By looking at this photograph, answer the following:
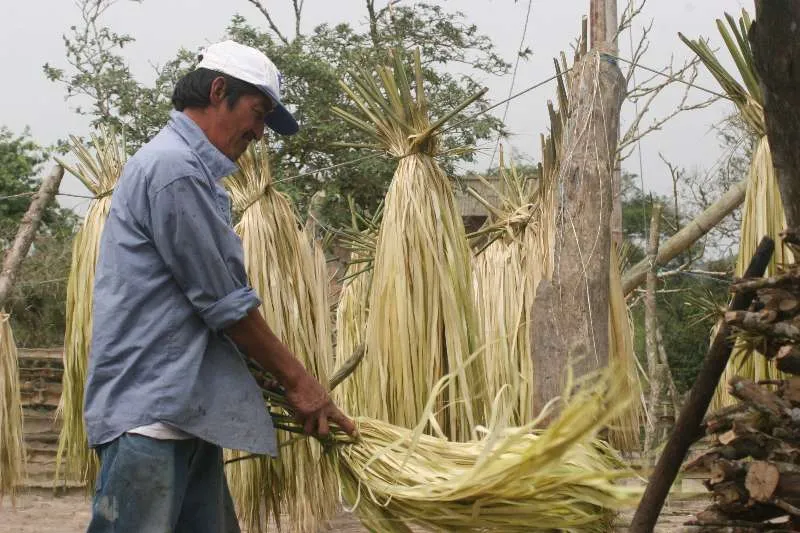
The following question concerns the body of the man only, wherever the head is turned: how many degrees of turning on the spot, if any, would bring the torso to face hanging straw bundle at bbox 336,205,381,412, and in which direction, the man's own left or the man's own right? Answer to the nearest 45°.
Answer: approximately 90° to the man's own left

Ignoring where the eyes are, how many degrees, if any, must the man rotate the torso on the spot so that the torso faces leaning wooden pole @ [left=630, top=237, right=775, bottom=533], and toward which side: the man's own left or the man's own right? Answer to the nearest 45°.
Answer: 0° — they already face it

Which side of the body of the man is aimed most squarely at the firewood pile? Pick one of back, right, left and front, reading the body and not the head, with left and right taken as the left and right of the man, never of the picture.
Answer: front

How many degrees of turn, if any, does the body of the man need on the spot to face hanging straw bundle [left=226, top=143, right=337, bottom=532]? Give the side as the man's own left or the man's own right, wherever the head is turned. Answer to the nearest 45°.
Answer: approximately 90° to the man's own left

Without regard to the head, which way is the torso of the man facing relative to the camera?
to the viewer's right

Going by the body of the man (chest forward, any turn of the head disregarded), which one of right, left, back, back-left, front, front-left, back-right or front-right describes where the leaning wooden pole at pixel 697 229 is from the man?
front-left

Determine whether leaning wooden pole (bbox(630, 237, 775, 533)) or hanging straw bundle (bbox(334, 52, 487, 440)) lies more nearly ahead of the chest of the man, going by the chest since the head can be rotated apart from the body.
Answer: the leaning wooden pole

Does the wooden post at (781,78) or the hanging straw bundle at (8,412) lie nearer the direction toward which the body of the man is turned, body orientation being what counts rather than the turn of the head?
the wooden post
